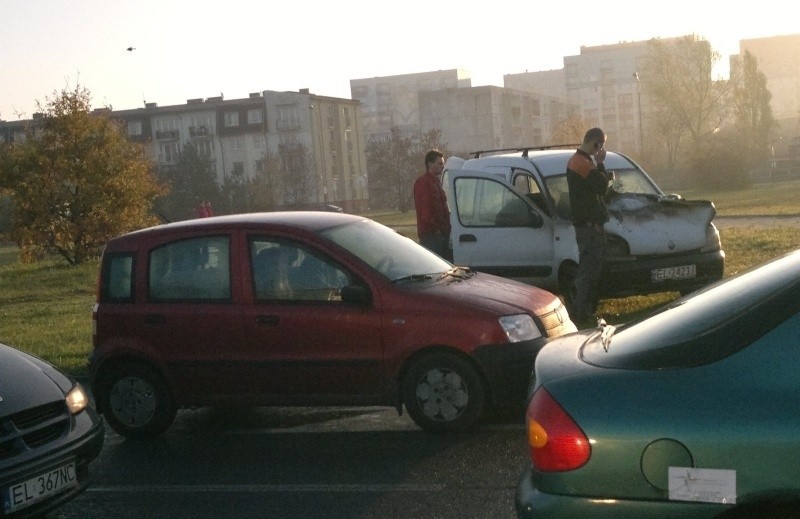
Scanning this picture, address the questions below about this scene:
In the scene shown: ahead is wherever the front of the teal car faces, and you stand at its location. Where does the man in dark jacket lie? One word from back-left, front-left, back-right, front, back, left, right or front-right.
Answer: left

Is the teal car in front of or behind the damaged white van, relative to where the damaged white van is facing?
in front

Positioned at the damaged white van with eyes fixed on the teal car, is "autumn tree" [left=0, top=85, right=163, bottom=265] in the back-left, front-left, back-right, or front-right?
back-right

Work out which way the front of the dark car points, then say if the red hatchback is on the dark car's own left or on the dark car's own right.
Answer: on the dark car's own left

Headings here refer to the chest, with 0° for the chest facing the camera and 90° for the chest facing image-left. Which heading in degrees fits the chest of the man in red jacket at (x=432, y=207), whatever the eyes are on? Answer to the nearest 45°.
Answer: approximately 270°

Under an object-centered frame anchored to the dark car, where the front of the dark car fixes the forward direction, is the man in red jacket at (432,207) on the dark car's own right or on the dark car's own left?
on the dark car's own left

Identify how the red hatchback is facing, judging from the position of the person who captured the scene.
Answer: facing to the right of the viewer
